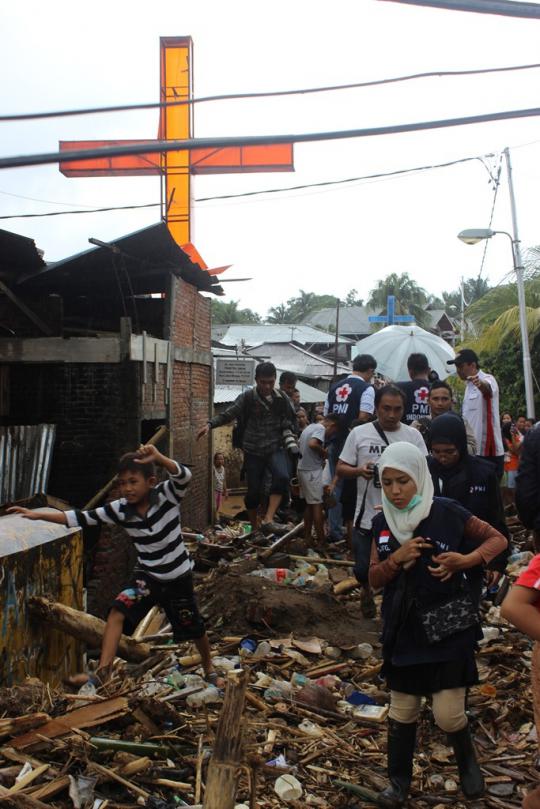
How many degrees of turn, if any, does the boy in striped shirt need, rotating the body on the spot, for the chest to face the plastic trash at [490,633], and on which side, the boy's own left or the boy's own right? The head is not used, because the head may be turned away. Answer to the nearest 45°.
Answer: approximately 135° to the boy's own left

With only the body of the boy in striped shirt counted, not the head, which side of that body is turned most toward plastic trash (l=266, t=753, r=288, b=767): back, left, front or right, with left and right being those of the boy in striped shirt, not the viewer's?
left

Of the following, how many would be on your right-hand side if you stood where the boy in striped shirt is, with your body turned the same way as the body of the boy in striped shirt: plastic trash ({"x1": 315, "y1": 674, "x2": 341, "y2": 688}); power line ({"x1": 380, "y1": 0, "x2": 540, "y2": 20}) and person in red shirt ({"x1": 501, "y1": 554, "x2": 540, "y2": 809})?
0

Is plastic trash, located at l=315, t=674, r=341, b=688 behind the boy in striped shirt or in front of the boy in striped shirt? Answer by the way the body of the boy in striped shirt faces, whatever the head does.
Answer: behind

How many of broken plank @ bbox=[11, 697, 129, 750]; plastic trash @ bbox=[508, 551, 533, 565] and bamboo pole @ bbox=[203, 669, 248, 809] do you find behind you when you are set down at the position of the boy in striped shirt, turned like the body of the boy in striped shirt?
1

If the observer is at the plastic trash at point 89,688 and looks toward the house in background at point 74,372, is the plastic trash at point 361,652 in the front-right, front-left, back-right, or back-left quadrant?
front-right

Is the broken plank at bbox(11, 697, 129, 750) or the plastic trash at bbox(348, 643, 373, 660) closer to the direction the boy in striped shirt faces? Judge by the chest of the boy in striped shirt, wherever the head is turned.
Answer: the broken plank

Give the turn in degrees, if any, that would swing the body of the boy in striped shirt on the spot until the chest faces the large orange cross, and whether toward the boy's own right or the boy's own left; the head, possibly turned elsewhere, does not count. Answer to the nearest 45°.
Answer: approximately 135° to the boy's own right

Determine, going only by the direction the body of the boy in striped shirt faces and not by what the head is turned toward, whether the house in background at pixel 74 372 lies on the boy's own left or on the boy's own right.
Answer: on the boy's own right

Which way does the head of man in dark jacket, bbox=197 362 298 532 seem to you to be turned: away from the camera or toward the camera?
toward the camera

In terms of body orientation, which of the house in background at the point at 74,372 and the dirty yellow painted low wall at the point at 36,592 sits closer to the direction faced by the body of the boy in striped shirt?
the dirty yellow painted low wall

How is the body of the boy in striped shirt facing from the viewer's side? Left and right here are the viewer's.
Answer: facing the viewer and to the left of the viewer

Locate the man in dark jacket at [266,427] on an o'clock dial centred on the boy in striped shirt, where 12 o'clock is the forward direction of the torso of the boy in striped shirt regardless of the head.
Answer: The man in dark jacket is roughly at 5 o'clock from the boy in striped shirt.

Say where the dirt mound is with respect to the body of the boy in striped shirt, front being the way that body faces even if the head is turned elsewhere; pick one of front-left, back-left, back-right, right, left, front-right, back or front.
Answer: back

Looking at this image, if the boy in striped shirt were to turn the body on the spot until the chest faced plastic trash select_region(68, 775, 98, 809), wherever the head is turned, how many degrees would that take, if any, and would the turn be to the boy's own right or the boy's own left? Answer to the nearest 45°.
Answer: approximately 45° to the boy's own left

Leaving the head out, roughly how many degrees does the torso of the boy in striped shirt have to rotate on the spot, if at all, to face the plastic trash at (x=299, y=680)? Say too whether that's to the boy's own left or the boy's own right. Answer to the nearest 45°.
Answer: approximately 135° to the boy's own left

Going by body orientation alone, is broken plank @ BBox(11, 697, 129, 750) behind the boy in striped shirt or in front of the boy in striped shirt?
in front

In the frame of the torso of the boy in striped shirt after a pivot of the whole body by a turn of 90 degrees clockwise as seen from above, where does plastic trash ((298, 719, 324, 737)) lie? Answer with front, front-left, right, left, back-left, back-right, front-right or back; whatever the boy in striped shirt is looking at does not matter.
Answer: back

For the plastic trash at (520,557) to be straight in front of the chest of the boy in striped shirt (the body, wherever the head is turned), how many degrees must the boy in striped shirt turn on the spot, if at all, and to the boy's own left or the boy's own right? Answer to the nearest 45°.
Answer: approximately 180°

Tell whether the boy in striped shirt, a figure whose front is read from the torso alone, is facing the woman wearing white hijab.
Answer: no
